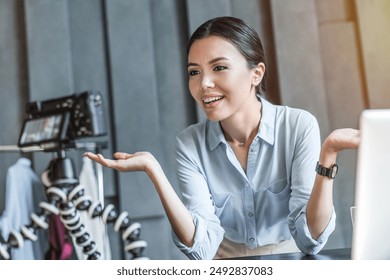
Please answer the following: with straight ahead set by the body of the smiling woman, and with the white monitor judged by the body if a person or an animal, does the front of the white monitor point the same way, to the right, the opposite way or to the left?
the opposite way

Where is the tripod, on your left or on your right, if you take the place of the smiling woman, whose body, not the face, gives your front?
on your right

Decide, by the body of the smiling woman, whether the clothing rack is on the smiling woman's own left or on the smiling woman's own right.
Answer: on the smiling woman's own right

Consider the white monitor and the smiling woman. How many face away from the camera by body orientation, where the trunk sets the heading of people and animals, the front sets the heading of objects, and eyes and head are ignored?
1

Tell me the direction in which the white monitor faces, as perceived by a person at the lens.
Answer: facing away from the viewer

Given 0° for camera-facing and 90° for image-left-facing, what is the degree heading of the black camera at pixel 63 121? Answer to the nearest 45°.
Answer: approximately 225°
